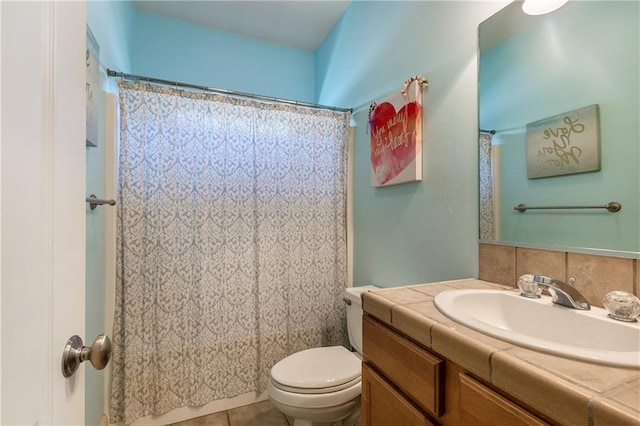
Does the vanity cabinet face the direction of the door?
yes

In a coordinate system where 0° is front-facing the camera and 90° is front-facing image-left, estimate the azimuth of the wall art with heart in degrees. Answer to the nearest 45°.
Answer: approximately 45°

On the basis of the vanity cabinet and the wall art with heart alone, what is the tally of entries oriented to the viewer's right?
0

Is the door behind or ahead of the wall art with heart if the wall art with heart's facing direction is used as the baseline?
ahead

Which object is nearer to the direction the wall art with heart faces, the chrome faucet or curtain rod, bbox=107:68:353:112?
the curtain rod

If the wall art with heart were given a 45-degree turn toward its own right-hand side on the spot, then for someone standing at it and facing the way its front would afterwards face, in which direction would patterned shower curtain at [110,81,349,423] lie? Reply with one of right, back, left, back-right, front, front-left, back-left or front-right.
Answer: front

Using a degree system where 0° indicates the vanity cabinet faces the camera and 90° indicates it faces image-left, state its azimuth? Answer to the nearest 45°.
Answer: approximately 45°

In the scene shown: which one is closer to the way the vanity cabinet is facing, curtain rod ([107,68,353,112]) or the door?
the door
